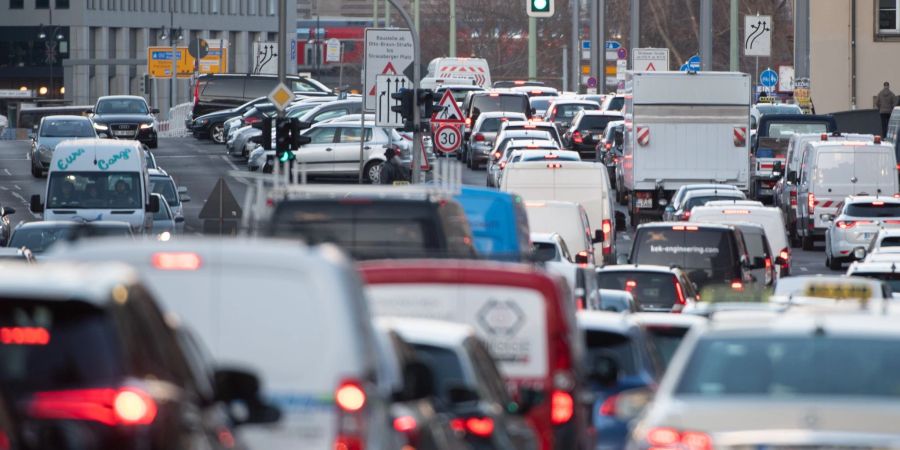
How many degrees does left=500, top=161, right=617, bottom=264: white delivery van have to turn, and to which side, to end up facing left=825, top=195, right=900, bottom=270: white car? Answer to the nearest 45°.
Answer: approximately 45° to its right

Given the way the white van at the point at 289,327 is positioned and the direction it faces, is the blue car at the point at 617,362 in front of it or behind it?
in front

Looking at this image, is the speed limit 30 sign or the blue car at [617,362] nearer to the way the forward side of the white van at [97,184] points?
the blue car

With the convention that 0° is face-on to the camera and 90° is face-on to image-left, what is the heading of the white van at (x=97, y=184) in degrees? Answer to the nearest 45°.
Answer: approximately 0°

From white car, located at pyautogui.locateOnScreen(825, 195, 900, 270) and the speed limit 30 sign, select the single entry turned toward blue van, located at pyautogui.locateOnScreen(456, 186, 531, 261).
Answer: the speed limit 30 sign

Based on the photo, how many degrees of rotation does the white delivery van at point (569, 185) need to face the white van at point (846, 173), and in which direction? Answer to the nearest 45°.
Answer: approximately 45° to its right

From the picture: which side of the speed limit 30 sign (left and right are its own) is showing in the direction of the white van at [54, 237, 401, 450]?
front

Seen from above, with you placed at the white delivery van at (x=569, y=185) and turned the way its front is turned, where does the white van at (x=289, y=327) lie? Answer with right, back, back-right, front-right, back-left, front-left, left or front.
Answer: back

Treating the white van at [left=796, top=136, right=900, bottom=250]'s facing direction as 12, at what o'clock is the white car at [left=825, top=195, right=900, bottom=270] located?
The white car is roughly at 6 o'clock from the white van.

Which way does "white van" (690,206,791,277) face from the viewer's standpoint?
away from the camera

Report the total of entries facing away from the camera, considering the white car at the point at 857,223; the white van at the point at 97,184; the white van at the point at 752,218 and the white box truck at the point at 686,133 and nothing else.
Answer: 3

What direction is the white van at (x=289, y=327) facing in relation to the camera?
away from the camera

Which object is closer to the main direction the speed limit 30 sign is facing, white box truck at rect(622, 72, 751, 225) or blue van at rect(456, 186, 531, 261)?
the blue van

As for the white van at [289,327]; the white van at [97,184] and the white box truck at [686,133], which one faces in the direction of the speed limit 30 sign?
the white van at [289,327]

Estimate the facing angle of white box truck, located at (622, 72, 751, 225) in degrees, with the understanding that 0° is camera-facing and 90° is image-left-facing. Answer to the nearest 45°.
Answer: approximately 180°

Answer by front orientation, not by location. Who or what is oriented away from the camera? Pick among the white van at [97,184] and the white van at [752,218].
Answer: the white van at [752,218]

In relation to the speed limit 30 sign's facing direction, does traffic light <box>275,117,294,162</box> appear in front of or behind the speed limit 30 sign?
in front

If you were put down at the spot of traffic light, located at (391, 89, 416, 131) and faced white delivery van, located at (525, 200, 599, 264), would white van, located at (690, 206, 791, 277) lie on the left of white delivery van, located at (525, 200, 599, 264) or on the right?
left
